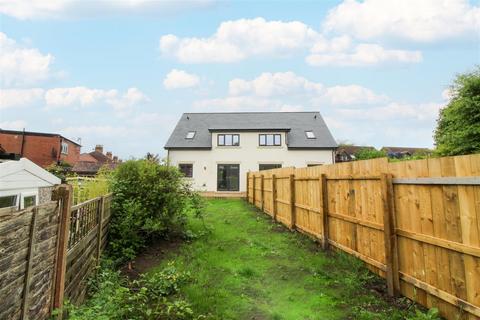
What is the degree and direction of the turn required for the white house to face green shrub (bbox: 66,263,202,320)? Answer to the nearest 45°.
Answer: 0° — it already faces it

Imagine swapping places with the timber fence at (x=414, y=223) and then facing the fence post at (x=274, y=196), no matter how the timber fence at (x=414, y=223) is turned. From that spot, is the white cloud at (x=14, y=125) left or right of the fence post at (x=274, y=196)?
left

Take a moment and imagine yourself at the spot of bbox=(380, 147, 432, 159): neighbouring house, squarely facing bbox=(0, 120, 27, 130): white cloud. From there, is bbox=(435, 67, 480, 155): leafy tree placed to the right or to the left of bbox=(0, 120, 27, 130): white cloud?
left

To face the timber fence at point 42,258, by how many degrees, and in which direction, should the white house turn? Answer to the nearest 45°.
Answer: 0° — it already faces it
